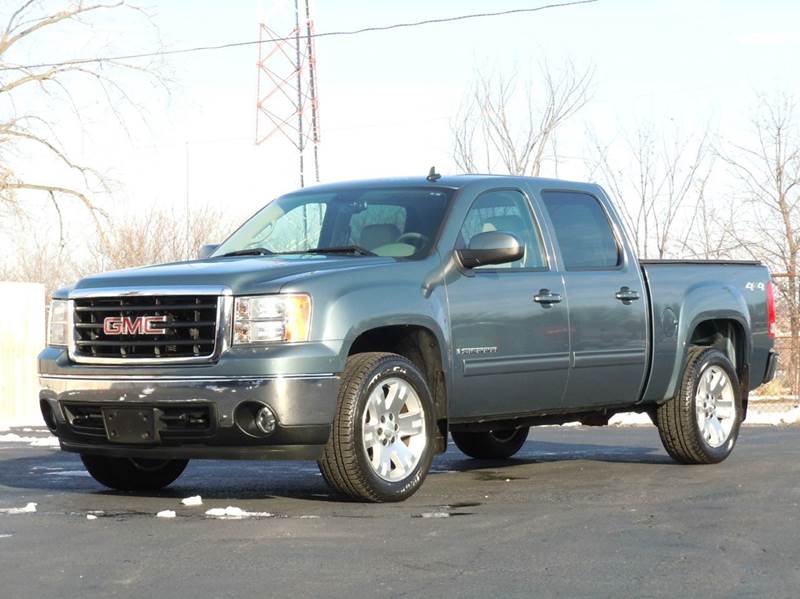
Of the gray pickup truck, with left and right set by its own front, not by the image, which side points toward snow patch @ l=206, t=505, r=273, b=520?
front

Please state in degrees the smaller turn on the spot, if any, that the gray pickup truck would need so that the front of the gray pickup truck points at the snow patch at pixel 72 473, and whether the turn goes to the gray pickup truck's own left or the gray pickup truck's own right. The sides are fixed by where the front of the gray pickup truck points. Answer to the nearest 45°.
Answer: approximately 90° to the gray pickup truck's own right

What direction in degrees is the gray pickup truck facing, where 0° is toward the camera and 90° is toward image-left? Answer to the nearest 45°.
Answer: approximately 45°
